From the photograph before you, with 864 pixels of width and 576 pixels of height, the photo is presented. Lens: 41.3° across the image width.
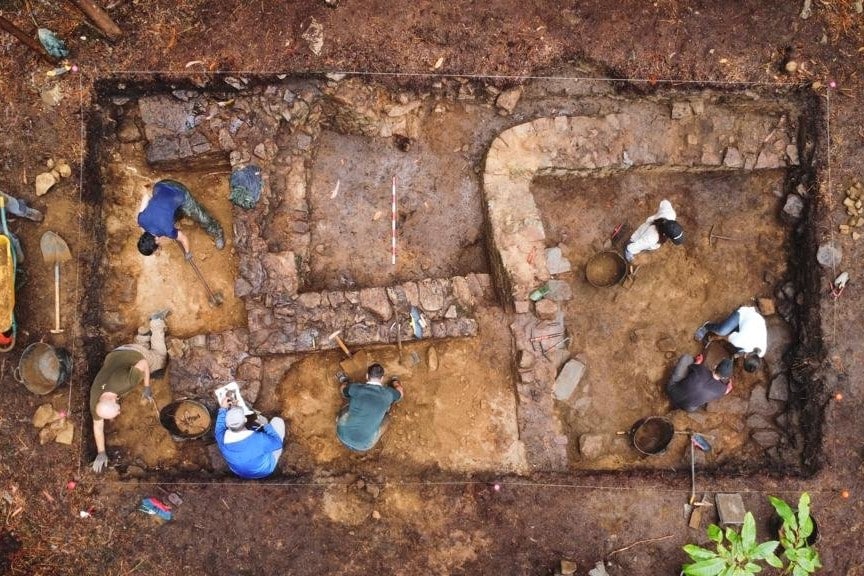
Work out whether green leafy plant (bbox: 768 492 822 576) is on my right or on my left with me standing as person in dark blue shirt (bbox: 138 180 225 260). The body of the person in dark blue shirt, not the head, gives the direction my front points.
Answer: on my left

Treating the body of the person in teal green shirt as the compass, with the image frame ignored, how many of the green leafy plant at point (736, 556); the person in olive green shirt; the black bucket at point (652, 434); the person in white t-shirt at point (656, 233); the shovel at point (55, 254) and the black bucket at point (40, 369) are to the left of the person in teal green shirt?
3

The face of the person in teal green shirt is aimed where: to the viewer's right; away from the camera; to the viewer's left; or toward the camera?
away from the camera

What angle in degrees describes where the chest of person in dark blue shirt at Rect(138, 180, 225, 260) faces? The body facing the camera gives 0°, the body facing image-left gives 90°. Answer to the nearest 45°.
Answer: approximately 45°

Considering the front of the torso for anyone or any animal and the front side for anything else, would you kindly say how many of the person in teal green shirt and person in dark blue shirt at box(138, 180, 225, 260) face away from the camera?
1

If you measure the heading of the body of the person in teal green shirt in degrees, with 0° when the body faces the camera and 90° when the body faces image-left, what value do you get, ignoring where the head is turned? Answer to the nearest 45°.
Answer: approximately 180°
